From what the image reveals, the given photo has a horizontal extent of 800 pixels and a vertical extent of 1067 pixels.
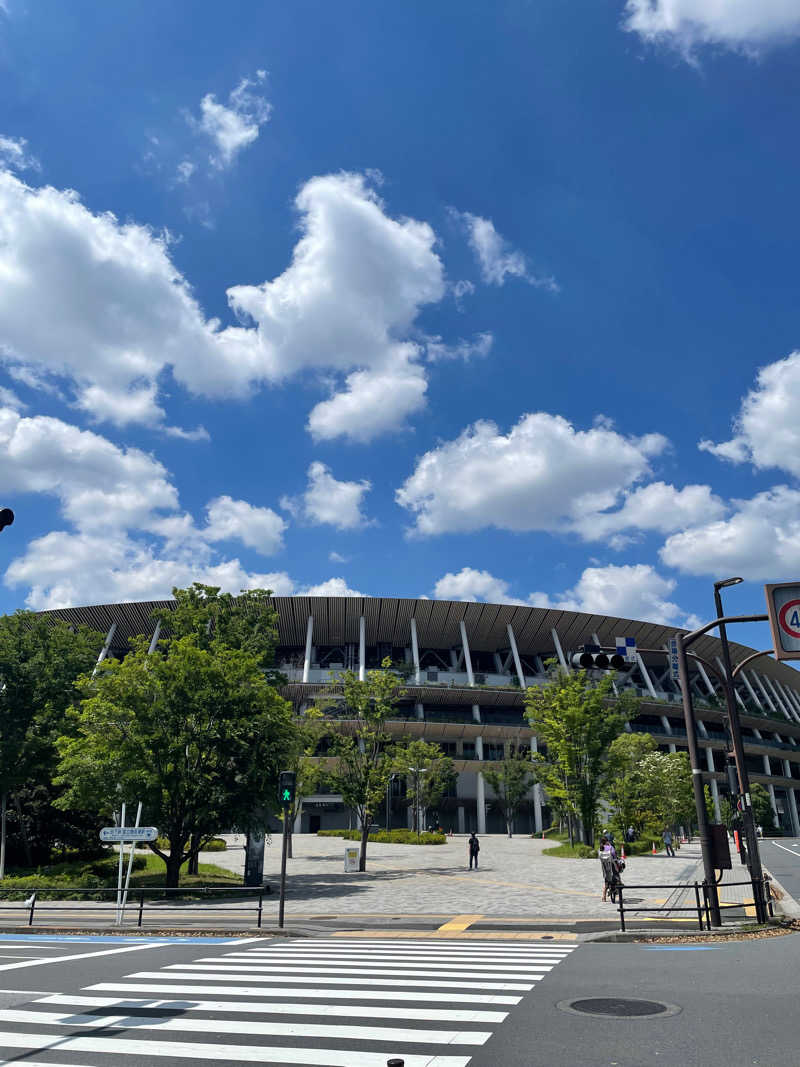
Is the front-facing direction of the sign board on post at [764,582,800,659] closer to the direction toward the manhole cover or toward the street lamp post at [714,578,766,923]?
the manhole cover

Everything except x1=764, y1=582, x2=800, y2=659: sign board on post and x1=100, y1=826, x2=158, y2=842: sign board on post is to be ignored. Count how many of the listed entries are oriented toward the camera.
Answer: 2

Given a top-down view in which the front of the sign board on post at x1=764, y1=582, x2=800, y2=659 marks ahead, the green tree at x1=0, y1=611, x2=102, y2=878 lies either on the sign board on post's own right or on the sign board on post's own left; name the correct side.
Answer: on the sign board on post's own right

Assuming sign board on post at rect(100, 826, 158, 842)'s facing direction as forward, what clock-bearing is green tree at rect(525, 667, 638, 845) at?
The green tree is roughly at 8 o'clock from the sign board on post.

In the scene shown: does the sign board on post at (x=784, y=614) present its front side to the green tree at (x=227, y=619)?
no

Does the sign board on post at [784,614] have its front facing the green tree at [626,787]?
no

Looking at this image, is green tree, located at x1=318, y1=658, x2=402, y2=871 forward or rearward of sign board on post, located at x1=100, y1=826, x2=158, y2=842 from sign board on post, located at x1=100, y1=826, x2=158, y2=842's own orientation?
rearward

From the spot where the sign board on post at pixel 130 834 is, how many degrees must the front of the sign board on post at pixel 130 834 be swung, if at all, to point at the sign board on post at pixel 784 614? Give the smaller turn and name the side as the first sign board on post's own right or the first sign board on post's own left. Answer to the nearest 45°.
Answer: approximately 45° to the first sign board on post's own left

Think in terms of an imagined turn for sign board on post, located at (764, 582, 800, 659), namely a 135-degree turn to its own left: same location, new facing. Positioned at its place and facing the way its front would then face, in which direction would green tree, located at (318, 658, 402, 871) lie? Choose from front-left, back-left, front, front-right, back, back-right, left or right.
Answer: left

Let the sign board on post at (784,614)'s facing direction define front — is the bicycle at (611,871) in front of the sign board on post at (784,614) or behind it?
behind

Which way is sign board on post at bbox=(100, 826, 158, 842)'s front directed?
toward the camera

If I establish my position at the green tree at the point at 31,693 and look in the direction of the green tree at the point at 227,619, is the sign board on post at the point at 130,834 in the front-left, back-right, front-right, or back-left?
front-right

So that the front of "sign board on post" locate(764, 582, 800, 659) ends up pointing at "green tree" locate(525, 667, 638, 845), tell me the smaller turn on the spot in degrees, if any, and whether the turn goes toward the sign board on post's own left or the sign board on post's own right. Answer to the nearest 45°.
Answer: approximately 180°

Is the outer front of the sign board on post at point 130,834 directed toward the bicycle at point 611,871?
no
